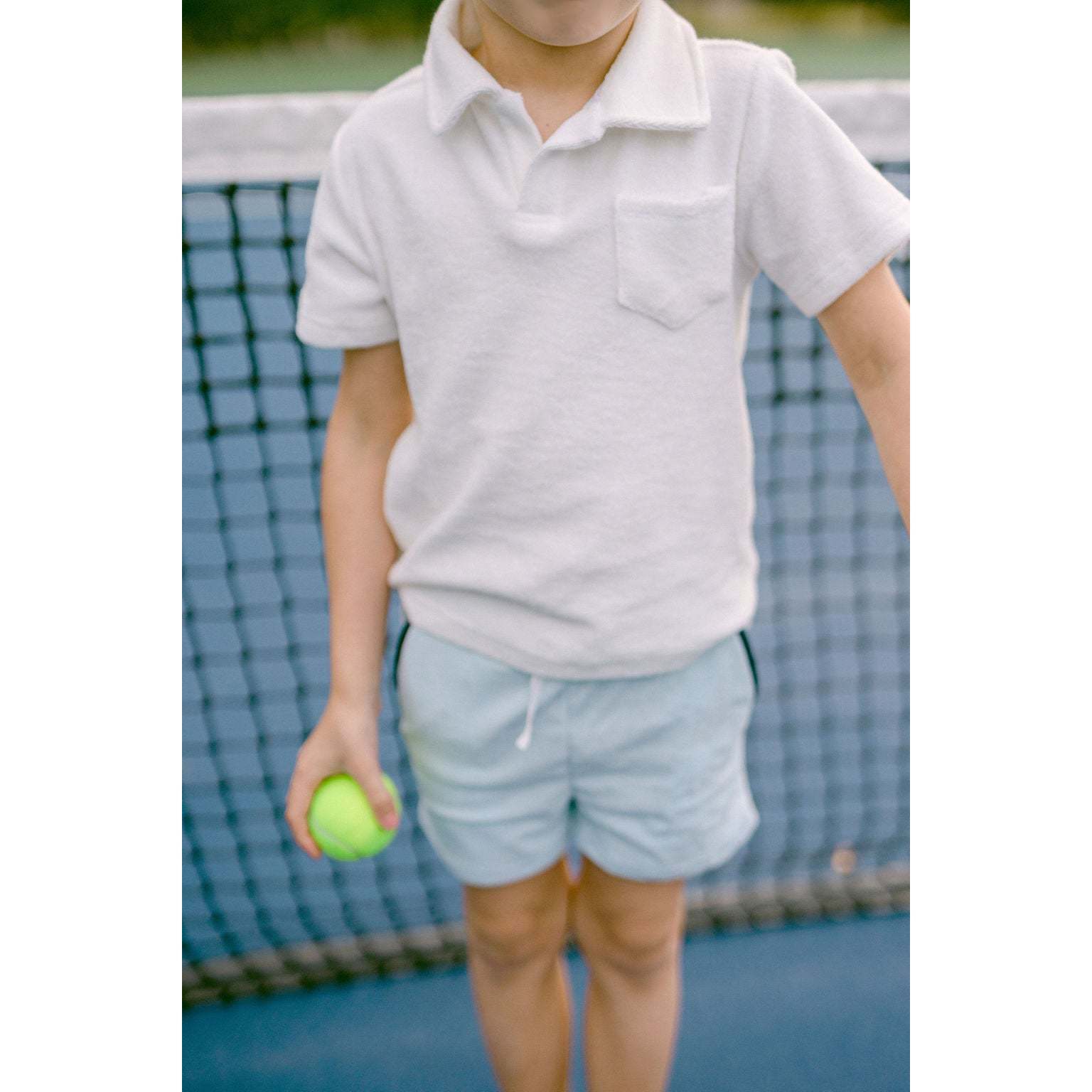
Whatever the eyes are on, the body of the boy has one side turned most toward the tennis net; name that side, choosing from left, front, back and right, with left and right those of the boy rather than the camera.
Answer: back

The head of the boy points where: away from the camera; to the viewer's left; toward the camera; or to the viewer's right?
toward the camera

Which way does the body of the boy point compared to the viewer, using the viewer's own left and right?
facing the viewer
